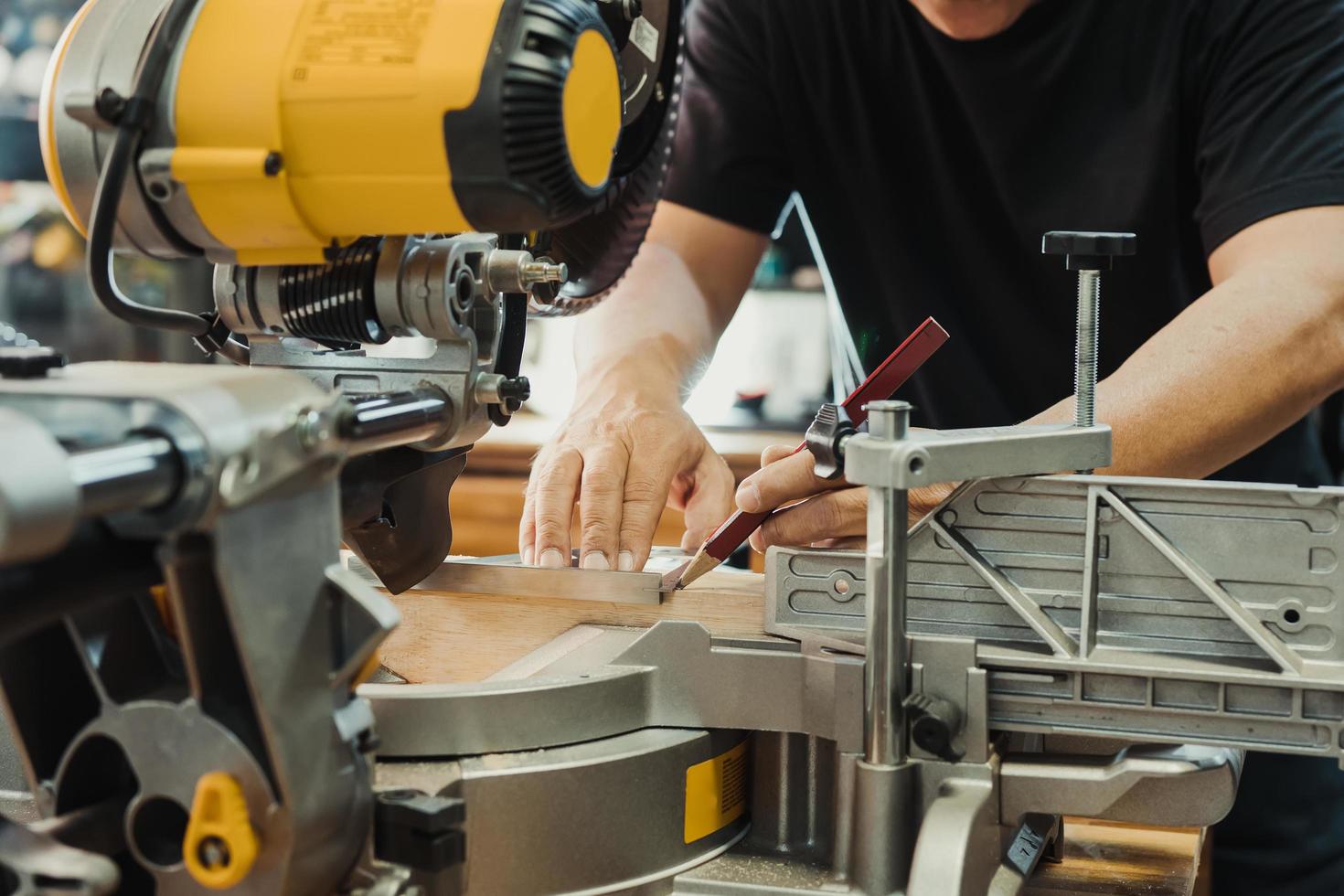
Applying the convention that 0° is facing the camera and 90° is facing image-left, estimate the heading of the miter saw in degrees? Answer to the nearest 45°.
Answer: approximately 225°
